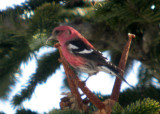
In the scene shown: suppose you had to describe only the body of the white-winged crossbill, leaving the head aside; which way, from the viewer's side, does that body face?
to the viewer's left
